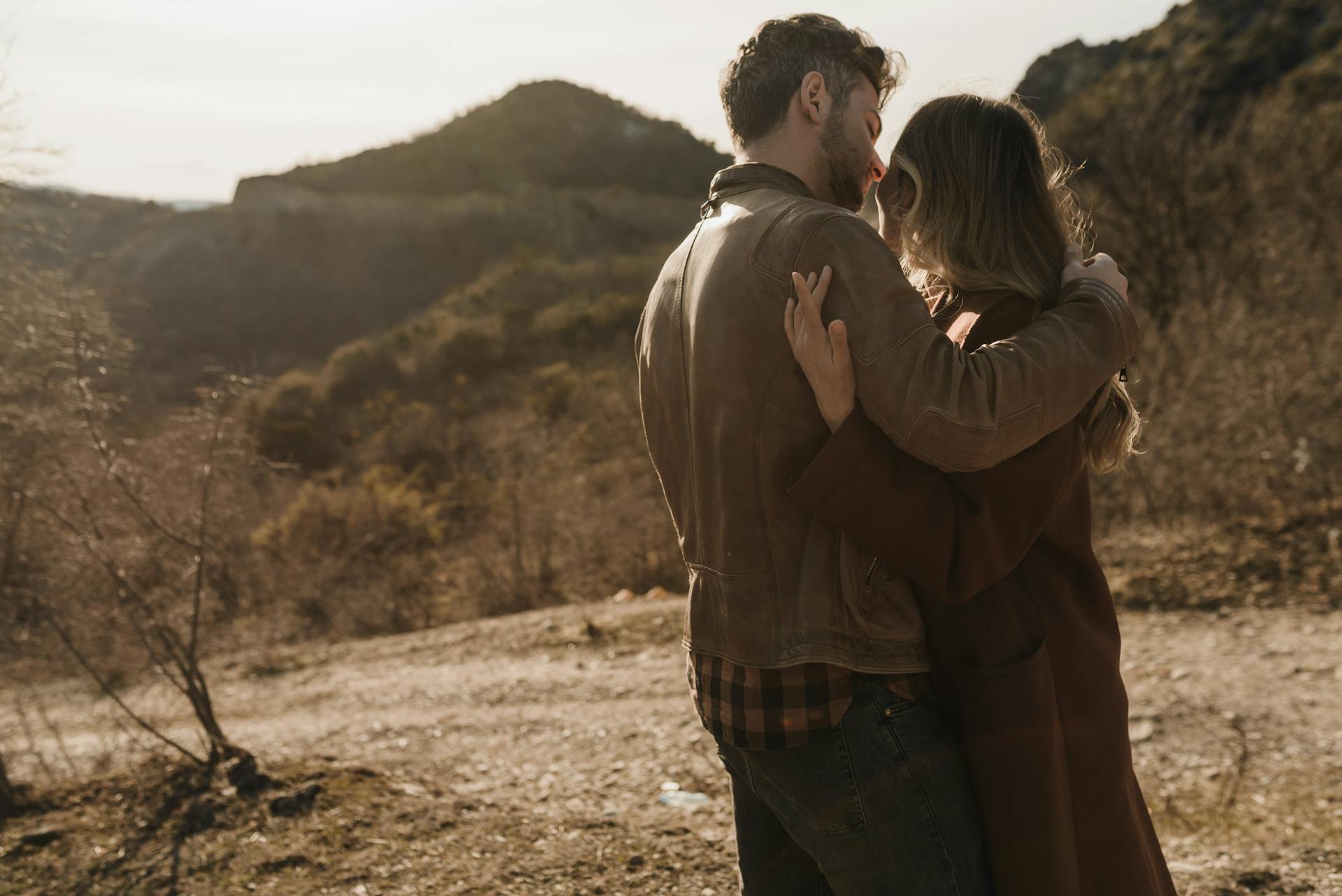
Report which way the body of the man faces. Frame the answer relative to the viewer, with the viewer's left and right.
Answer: facing away from the viewer and to the right of the viewer

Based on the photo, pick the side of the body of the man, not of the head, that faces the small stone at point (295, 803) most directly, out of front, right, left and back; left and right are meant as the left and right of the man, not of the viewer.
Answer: left

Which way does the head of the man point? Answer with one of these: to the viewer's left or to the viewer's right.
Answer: to the viewer's right
